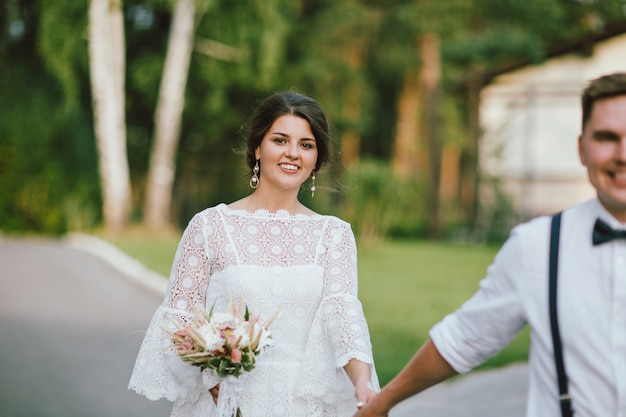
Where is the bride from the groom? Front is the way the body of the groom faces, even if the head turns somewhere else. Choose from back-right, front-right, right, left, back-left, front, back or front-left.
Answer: back-right

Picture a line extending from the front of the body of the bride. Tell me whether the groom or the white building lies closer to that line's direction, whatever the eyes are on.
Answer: the groom

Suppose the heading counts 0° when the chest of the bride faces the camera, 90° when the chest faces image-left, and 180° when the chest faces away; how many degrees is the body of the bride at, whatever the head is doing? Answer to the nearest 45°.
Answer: approximately 0°

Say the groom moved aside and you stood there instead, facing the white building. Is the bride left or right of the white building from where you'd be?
left

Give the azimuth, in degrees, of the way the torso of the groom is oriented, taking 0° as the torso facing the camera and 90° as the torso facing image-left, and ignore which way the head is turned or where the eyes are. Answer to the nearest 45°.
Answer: approximately 0°

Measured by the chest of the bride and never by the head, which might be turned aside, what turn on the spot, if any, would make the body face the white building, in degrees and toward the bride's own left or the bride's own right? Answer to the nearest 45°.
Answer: approximately 180°

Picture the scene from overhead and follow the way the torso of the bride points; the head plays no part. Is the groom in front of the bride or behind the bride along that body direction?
in front

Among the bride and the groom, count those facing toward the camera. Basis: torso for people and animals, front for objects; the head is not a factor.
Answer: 2

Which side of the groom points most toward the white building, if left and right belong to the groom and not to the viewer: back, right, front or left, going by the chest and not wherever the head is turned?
back
